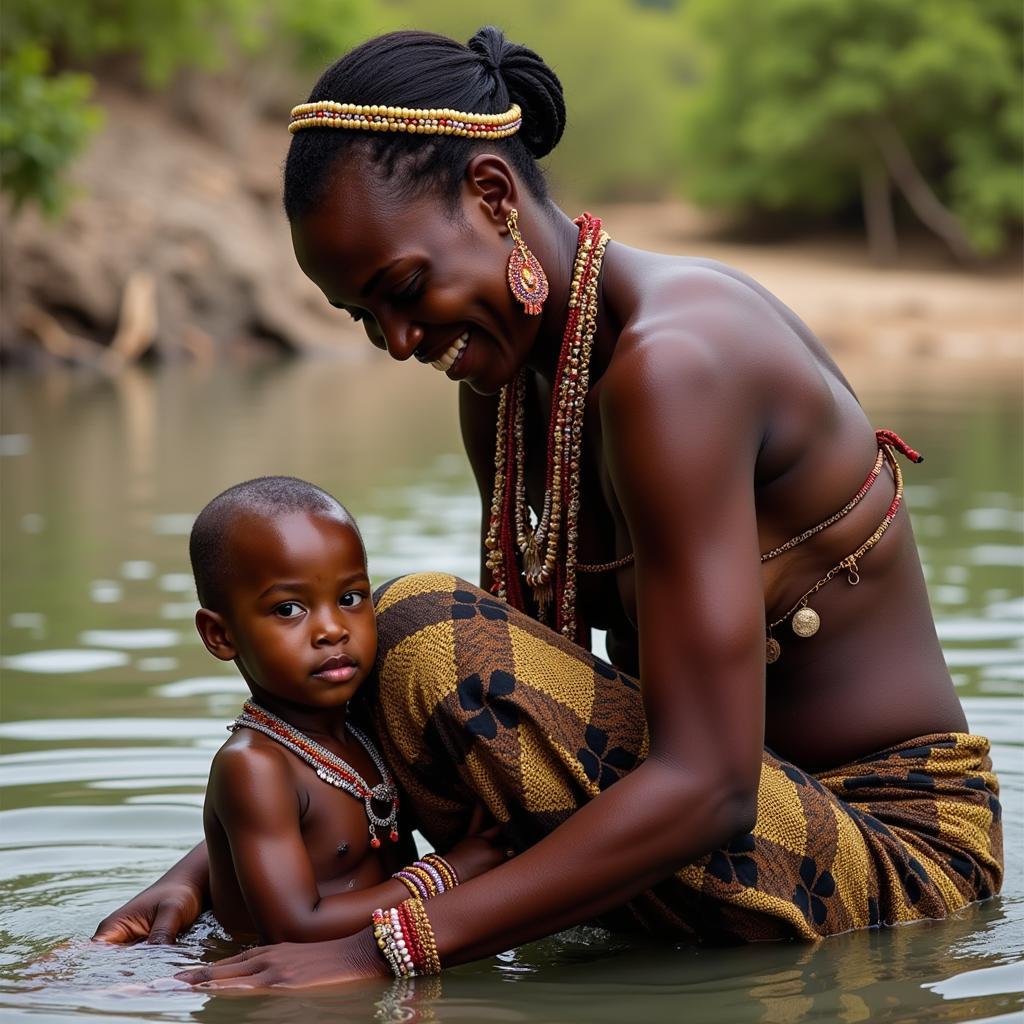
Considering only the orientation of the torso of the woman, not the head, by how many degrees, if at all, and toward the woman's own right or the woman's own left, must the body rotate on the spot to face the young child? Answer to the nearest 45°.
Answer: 0° — they already face them

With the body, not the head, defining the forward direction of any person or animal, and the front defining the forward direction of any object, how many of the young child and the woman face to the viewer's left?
1

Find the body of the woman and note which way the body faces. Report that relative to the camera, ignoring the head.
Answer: to the viewer's left

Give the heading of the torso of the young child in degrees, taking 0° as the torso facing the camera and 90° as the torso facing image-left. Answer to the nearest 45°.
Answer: approximately 315°
